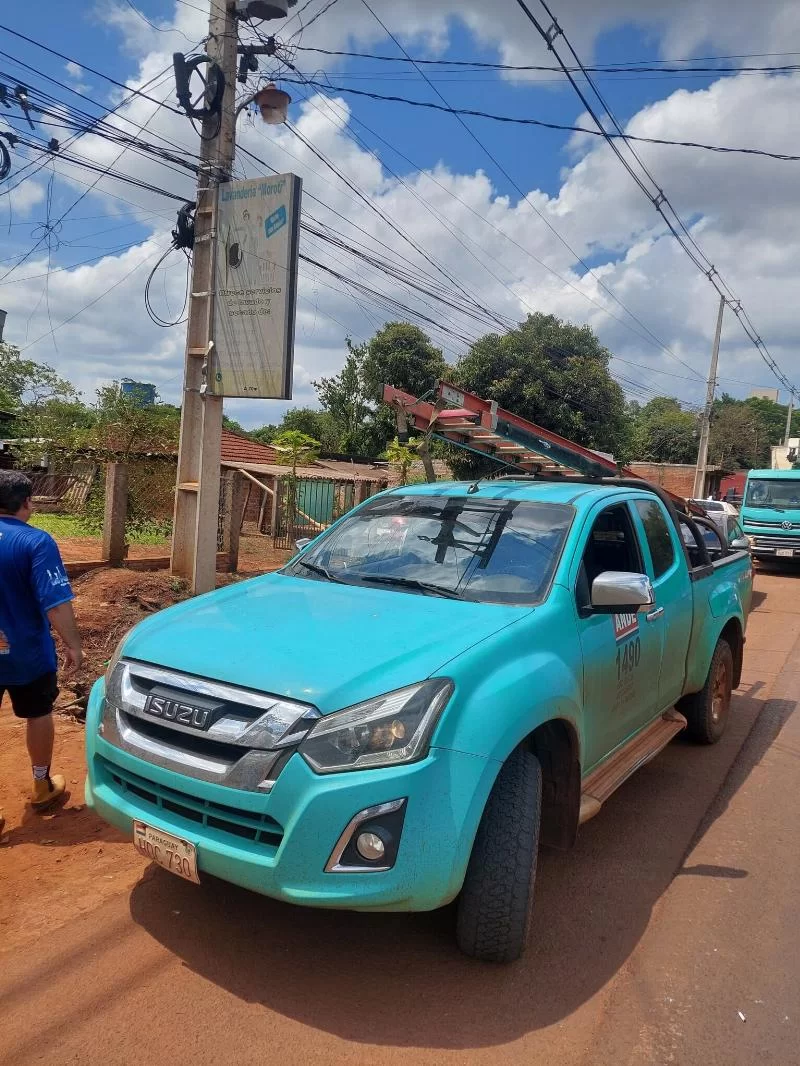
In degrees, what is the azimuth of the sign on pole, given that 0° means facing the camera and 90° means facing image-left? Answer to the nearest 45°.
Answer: approximately 45°

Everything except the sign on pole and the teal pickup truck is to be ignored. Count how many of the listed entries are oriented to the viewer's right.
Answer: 0

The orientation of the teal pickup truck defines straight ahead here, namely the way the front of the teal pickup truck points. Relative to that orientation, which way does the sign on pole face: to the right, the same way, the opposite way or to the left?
the same way

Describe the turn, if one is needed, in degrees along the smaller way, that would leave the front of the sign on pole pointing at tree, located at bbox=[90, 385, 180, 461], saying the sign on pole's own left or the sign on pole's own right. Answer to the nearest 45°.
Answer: approximately 90° to the sign on pole's own right

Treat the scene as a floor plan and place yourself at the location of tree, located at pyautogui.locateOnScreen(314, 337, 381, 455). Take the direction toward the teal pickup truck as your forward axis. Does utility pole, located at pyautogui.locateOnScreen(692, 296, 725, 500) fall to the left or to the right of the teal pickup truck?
left

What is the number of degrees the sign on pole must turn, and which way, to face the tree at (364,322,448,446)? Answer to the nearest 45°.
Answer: approximately 135° to its right

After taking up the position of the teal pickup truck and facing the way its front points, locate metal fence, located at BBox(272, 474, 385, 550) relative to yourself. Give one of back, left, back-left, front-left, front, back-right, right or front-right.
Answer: back-right

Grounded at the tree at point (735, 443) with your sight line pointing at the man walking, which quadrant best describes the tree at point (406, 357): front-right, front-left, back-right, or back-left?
front-right

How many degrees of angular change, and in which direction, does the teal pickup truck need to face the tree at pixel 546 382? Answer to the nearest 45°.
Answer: approximately 135° to its right

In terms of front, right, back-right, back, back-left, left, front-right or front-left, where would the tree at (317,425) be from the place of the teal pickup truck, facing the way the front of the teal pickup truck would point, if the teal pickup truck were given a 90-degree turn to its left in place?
back-left

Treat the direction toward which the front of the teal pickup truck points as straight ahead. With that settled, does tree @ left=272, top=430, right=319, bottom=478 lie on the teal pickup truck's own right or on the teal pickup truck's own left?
on the teal pickup truck's own right

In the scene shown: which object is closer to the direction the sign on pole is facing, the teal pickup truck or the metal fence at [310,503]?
the teal pickup truck

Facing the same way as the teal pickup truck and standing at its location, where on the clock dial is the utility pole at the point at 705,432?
The utility pole is roughly at 5 o'clock from the teal pickup truck.

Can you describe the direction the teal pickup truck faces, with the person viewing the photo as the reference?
facing the viewer and to the left of the viewer

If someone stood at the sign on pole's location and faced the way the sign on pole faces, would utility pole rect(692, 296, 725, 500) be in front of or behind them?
behind

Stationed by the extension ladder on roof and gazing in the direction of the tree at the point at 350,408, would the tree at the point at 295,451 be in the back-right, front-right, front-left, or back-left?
front-left

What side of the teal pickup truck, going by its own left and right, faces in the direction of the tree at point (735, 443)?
back
